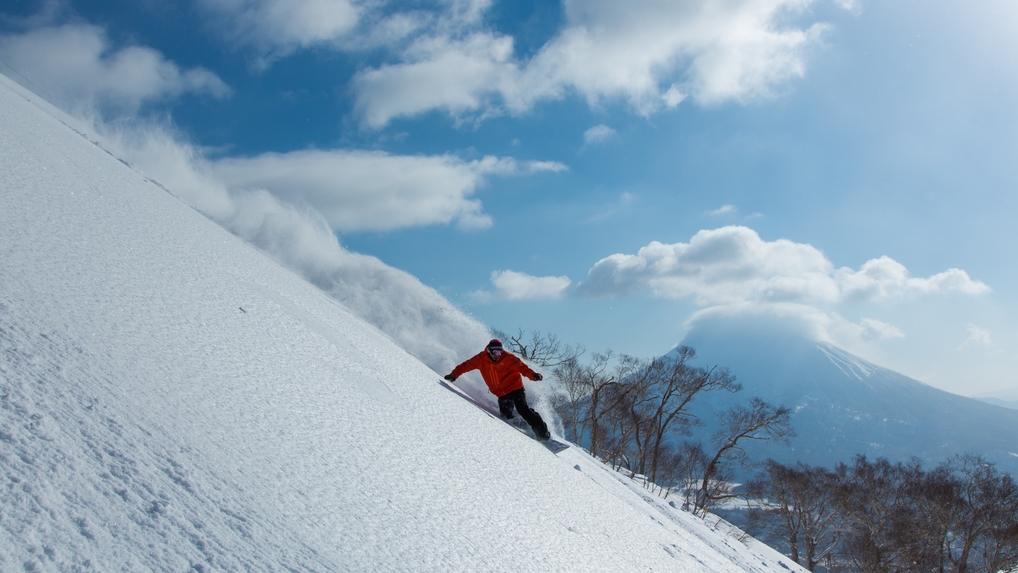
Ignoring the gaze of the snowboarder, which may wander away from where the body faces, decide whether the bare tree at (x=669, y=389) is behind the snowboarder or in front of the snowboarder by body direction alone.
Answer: behind

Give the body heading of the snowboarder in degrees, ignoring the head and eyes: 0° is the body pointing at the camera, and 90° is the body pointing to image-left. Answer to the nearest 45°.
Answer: approximately 0°

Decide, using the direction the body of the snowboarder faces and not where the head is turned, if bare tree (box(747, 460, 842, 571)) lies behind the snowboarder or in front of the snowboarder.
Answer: behind

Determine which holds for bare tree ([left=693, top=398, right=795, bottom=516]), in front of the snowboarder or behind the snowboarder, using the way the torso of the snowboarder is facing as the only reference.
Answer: behind

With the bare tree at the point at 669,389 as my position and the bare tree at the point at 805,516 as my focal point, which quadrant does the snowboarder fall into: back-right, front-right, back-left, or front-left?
back-right

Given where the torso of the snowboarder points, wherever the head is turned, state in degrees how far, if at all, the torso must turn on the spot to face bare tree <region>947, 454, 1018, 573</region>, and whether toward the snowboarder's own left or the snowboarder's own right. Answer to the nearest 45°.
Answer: approximately 135° to the snowboarder's own left
